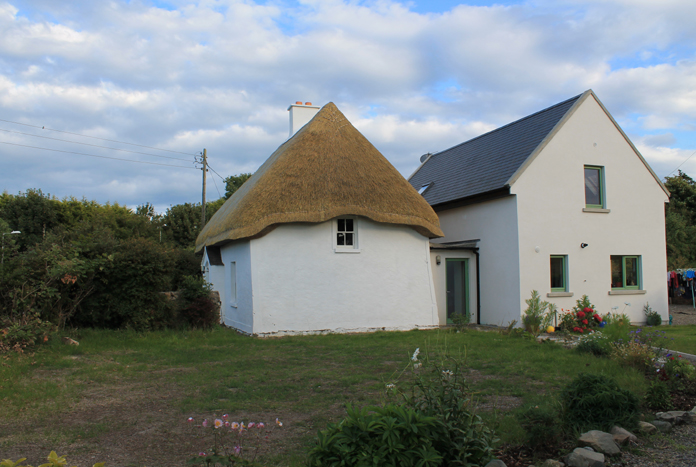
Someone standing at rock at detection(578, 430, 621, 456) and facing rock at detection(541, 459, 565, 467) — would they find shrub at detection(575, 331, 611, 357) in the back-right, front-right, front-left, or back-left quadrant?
back-right

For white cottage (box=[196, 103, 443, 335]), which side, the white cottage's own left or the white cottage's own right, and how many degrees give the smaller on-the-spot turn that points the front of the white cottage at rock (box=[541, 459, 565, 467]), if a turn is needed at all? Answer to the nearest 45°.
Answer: approximately 90° to the white cottage's own left

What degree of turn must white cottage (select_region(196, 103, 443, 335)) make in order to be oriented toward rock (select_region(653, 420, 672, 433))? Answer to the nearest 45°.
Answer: approximately 90° to its left

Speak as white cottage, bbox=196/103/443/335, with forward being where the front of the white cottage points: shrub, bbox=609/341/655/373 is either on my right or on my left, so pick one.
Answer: on my left

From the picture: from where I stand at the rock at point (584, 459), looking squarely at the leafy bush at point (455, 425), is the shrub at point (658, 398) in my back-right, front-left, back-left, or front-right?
back-right

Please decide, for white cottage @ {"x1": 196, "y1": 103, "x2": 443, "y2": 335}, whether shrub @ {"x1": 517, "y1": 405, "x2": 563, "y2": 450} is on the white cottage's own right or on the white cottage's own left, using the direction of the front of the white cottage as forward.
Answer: on the white cottage's own left

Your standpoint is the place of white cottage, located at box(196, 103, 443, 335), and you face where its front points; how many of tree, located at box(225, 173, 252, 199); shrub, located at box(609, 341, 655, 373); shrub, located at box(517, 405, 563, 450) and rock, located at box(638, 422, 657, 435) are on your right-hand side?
1

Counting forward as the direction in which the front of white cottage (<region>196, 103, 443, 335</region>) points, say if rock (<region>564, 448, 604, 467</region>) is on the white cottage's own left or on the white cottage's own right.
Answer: on the white cottage's own left

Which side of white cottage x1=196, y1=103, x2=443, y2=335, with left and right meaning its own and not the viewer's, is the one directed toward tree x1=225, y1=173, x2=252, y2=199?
right
